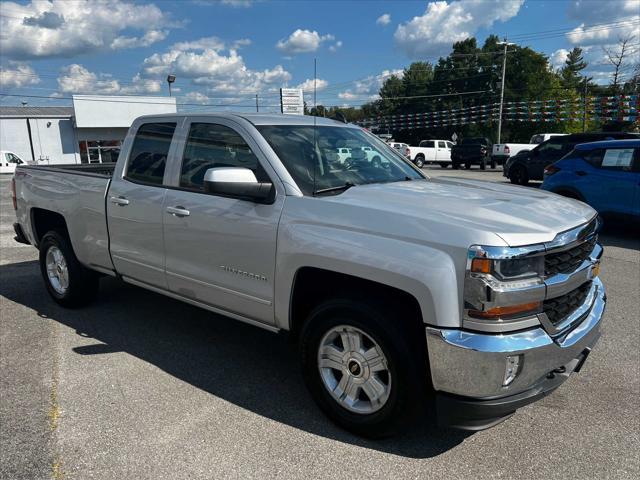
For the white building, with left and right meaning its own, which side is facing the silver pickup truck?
front

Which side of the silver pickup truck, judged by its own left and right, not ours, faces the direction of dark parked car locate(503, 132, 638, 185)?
left

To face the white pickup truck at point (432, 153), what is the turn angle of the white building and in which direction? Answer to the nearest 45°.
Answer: approximately 45° to its left

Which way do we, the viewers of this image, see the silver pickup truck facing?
facing the viewer and to the right of the viewer

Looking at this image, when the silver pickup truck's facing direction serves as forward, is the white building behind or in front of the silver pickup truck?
behind

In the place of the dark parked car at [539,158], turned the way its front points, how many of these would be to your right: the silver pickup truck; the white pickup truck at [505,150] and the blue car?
1

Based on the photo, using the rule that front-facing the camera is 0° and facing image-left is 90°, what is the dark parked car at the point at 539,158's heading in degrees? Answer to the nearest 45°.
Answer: approximately 90°

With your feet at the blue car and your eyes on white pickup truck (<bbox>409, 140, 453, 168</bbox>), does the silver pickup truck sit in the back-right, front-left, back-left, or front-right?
back-left

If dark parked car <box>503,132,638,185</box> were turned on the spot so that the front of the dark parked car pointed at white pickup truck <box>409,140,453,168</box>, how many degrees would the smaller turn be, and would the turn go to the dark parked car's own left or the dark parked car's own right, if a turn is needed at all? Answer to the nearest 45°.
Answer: approximately 45° to the dark parked car's own right

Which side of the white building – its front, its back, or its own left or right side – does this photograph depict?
front

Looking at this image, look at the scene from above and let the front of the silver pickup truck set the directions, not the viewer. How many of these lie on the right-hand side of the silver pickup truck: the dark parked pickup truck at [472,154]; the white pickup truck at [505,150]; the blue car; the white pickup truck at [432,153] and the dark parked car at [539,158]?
0

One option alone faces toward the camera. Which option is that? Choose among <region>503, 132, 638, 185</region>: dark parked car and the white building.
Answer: the white building

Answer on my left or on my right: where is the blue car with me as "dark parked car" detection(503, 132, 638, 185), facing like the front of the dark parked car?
on my left

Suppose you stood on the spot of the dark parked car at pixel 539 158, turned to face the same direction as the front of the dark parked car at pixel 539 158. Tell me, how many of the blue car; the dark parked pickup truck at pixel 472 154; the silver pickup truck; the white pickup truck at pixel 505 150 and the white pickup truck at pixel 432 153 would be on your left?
2

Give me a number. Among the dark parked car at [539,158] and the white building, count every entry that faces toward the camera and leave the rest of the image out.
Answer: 1
